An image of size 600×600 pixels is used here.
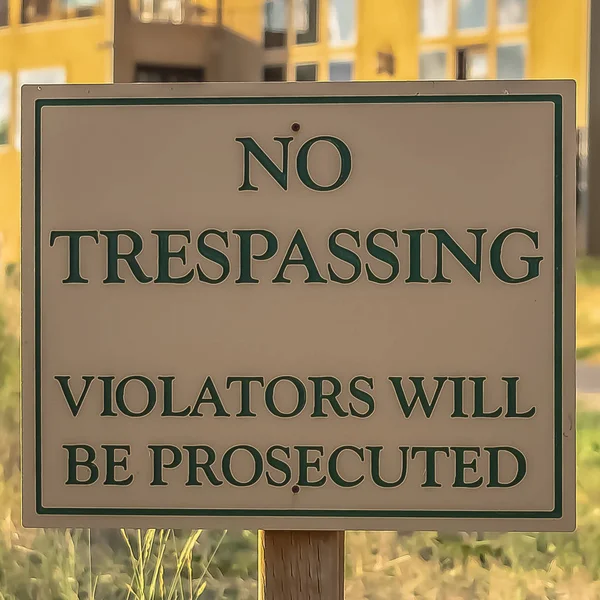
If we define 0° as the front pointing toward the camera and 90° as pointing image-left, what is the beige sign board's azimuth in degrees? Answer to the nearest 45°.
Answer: approximately 0°

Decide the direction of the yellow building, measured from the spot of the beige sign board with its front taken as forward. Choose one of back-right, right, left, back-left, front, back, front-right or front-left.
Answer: back
